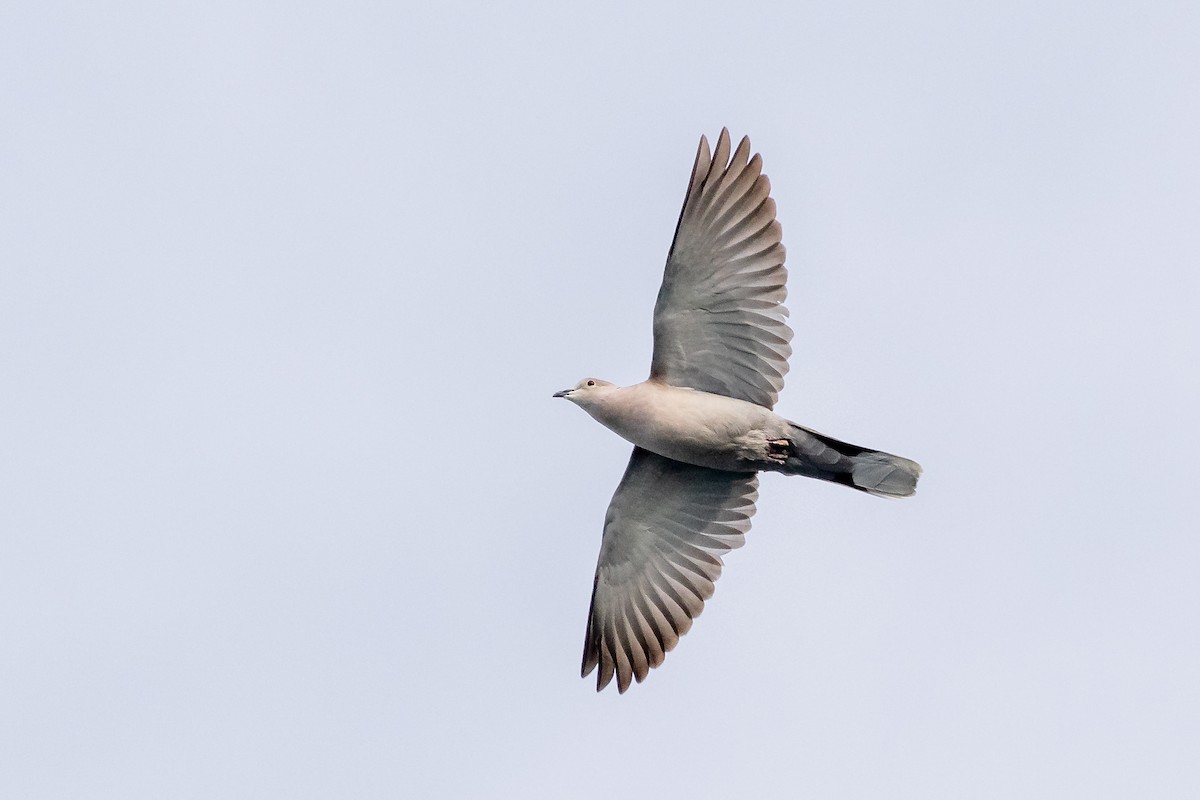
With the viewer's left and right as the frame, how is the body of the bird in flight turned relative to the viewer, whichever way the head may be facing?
facing to the left of the viewer
